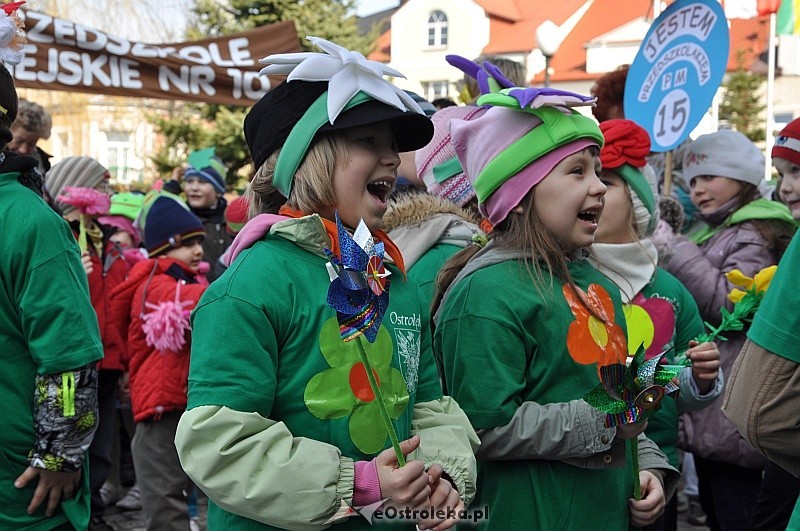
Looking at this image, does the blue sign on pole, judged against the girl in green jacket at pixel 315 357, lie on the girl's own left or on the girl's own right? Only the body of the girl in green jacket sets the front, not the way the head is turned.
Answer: on the girl's own left

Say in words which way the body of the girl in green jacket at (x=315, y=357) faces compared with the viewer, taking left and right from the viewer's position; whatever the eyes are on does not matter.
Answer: facing the viewer and to the right of the viewer

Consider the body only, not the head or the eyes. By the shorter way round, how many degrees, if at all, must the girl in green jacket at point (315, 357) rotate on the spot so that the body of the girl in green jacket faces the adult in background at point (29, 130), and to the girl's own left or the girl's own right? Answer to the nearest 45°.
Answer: approximately 180°

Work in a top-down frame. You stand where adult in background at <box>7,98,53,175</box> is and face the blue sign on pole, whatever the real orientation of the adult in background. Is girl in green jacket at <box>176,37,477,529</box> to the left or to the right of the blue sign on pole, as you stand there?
right
